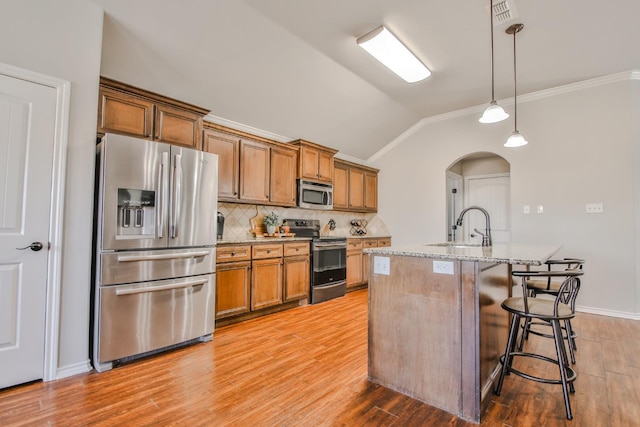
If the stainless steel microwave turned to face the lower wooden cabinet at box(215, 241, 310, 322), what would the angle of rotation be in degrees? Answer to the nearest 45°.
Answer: approximately 90° to its right

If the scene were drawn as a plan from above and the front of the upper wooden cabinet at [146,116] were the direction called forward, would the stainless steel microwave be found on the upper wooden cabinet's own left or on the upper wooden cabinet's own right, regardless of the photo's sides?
on the upper wooden cabinet's own left

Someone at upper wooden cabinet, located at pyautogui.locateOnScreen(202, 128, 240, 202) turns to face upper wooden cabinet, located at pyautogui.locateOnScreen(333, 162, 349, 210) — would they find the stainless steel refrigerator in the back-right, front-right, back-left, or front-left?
back-right

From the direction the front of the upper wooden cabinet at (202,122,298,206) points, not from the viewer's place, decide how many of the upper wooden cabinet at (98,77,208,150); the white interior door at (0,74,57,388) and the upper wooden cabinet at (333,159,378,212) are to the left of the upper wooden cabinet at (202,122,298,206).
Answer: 1

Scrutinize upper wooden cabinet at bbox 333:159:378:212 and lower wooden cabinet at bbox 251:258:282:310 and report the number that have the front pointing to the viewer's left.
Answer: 0

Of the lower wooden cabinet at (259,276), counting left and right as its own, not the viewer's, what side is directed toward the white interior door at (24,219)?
right

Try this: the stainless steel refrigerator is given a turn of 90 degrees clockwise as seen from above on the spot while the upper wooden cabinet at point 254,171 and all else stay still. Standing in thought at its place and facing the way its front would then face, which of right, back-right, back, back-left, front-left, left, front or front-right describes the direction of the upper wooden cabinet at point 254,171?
back

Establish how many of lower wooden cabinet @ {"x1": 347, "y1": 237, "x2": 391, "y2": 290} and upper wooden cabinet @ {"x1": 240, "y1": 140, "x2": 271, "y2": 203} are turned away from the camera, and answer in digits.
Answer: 0

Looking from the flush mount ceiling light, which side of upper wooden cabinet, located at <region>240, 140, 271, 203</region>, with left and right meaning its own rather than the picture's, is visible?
front

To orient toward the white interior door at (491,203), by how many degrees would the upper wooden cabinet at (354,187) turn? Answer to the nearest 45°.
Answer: approximately 45° to its left

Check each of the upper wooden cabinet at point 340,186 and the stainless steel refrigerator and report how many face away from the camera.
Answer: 0

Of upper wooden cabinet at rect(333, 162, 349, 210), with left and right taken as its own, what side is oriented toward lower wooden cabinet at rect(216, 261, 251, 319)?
right

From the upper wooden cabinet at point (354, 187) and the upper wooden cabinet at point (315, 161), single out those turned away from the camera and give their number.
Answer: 0
